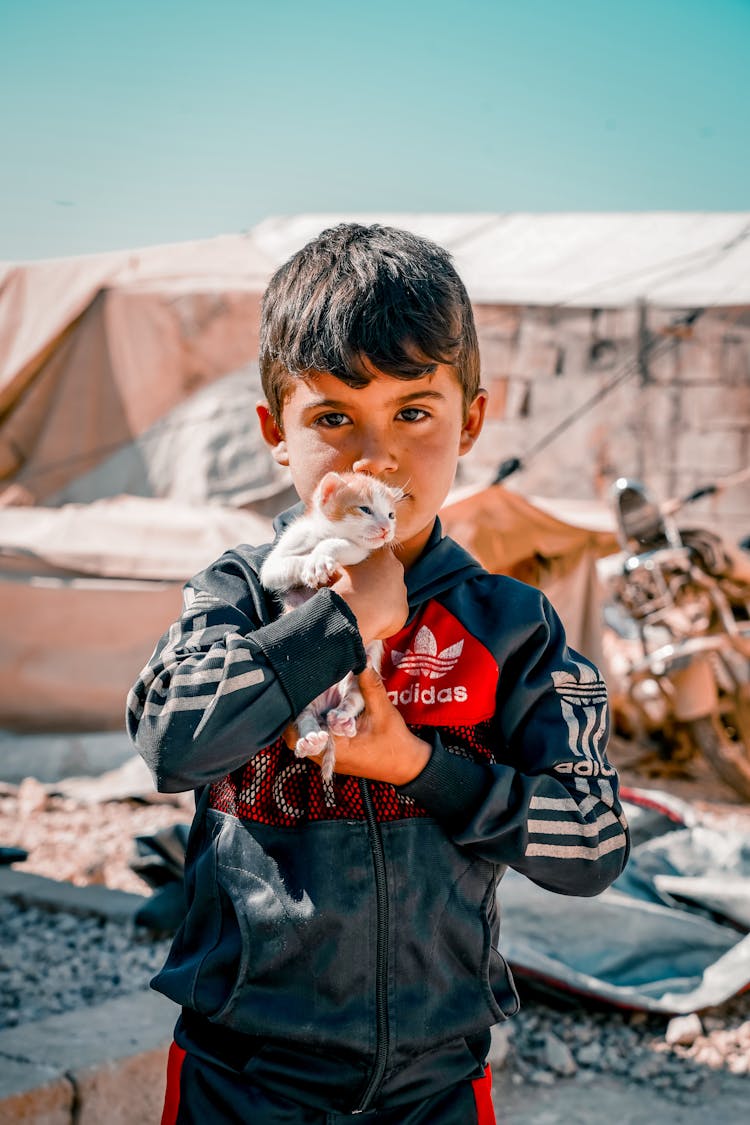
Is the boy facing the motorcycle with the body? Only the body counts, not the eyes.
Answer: no

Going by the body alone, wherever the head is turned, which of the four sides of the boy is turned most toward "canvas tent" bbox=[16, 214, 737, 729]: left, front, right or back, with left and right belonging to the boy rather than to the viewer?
back

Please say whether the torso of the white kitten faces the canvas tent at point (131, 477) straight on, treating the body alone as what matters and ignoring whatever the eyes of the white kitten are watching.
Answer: no

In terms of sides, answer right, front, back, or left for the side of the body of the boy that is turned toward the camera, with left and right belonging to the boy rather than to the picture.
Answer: front

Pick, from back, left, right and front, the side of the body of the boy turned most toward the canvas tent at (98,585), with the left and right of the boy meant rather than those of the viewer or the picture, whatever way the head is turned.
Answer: back

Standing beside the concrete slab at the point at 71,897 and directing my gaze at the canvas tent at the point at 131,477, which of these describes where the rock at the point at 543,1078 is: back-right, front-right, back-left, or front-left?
back-right

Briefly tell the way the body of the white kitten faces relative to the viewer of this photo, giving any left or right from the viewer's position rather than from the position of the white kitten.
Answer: facing the viewer and to the right of the viewer

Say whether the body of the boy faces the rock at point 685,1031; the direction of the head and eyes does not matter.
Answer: no

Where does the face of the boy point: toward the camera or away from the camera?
toward the camera

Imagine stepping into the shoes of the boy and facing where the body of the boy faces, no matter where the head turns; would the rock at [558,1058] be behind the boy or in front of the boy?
behind

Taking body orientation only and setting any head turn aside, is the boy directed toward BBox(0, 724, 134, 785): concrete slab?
no
